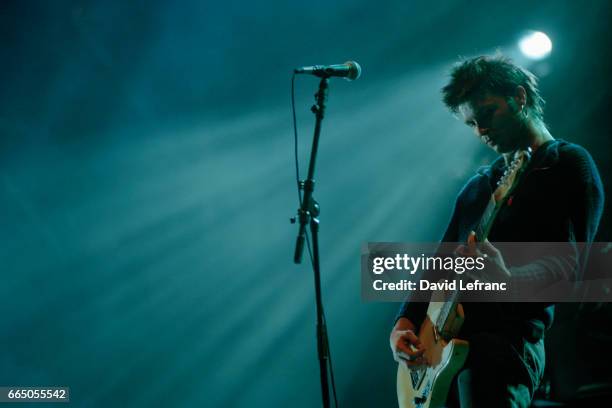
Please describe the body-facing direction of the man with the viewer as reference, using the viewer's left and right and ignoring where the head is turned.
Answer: facing the viewer and to the left of the viewer

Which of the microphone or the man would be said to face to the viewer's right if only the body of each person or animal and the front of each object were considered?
the microphone

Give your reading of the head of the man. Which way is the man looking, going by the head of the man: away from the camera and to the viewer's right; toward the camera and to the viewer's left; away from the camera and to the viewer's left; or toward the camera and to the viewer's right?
toward the camera and to the viewer's left

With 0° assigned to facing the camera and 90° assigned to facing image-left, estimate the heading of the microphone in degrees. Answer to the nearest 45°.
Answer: approximately 270°

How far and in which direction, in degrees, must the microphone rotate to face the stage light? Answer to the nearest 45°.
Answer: approximately 45° to its left

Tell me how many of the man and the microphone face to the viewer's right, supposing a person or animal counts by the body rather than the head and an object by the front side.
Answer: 1
